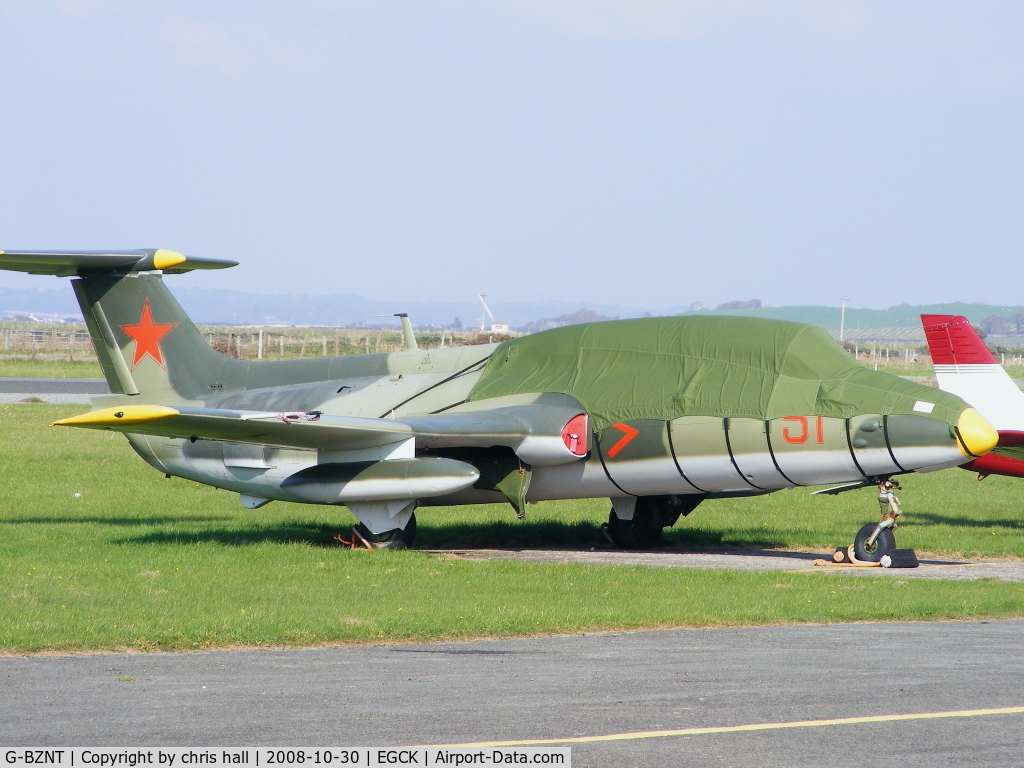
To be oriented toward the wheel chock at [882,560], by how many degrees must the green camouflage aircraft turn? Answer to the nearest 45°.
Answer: approximately 45° to its left

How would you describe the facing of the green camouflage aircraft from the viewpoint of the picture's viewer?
facing the viewer and to the right of the viewer
